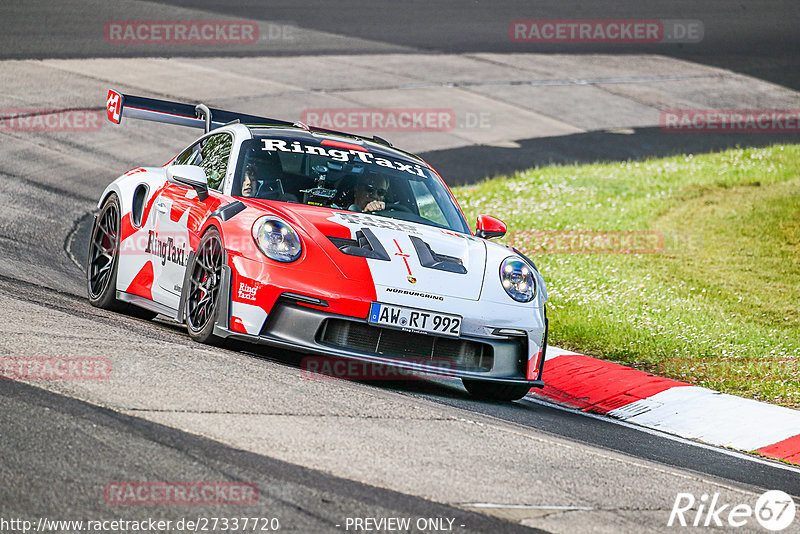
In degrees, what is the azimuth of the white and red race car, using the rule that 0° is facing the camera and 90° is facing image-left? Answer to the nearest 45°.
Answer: approximately 315°

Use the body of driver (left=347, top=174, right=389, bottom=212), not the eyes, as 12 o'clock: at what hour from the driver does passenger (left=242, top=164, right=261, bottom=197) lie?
The passenger is roughly at 4 o'clock from the driver.

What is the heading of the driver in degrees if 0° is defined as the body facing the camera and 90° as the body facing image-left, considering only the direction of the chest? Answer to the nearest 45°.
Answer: approximately 315°
